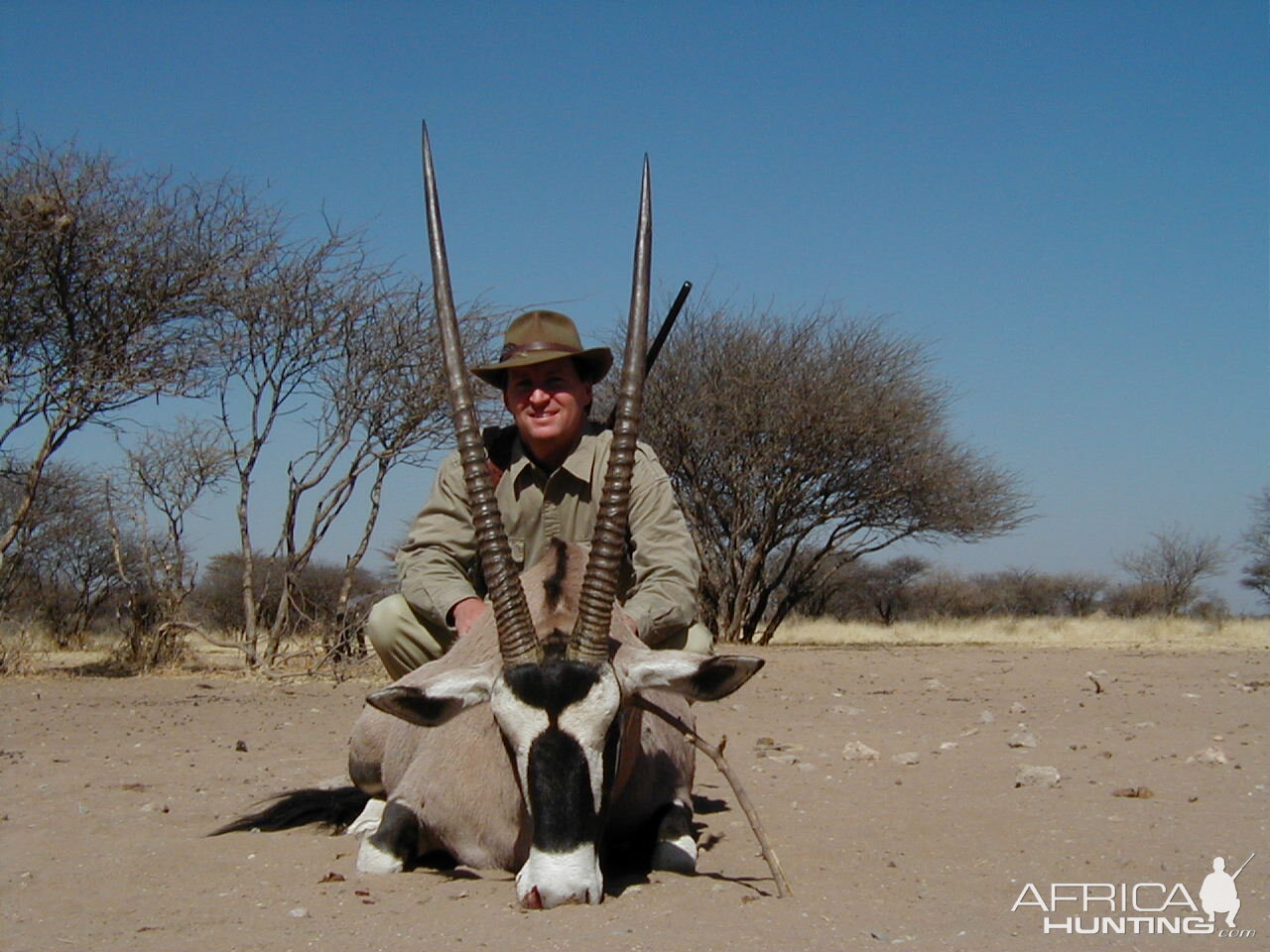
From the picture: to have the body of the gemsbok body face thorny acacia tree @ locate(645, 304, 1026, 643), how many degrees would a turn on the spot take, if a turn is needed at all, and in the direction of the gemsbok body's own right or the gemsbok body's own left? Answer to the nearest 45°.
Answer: approximately 180°

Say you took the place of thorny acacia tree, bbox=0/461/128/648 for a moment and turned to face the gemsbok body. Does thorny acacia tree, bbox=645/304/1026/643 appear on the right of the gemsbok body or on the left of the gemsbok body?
left

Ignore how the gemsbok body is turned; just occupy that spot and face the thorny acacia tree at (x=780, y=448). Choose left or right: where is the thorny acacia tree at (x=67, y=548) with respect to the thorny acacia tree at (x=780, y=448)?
left

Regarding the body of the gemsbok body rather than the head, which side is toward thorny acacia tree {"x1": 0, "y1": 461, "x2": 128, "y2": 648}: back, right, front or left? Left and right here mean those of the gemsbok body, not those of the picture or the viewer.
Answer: back
